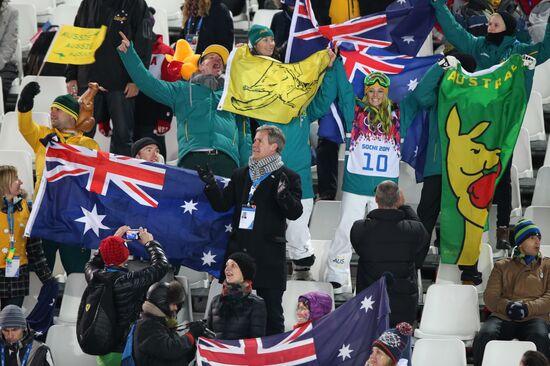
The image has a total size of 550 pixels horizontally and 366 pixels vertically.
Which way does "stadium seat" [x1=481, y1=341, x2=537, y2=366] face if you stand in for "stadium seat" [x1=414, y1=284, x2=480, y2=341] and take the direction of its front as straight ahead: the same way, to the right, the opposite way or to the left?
the same way

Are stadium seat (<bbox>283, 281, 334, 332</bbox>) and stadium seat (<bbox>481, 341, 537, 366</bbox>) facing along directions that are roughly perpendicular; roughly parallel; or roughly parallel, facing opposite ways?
roughly parallel

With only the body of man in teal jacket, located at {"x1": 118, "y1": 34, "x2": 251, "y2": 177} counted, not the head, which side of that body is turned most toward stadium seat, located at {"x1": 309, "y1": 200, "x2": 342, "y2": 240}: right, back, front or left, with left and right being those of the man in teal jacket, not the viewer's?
left

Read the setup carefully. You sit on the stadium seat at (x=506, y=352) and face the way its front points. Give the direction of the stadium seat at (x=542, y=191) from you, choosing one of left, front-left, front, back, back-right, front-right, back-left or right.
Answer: back

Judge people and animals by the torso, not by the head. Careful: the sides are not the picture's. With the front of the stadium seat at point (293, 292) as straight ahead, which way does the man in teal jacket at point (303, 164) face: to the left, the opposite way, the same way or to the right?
the same way

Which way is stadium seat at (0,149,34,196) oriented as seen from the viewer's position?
toward the camera

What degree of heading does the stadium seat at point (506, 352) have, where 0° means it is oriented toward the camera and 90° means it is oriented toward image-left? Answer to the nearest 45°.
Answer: approximately 0°

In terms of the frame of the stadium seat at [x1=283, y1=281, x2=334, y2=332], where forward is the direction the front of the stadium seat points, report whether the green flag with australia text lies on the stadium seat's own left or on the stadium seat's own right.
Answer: on the stadium seat's own left

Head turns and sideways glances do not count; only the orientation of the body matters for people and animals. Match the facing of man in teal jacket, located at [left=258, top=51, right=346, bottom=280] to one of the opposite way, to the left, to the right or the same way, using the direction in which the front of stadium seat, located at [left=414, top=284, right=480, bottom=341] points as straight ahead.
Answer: the same way

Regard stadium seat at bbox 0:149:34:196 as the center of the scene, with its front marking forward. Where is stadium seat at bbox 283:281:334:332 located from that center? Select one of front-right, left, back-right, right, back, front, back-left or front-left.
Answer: front-left

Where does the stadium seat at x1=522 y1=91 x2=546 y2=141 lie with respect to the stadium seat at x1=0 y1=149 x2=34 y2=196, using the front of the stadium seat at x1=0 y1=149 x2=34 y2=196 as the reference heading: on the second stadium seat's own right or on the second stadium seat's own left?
on the second stadium seat's own left
